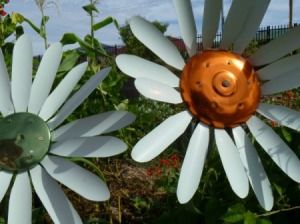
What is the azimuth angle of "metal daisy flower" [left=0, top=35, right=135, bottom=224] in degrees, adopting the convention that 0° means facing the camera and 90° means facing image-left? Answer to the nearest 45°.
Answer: approximately 0°

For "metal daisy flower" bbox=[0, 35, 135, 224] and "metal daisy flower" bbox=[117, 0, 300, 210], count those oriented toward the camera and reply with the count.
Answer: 2

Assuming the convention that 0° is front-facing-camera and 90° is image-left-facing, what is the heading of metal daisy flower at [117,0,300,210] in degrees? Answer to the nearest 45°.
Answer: approximately 0°
